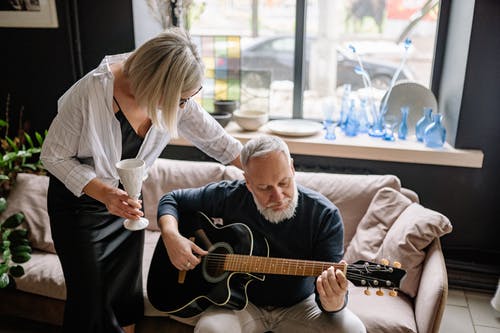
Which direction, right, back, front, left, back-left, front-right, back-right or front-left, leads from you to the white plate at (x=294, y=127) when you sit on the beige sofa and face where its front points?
back

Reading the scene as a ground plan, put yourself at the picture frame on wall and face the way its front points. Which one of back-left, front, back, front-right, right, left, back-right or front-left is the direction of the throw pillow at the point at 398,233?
front-left

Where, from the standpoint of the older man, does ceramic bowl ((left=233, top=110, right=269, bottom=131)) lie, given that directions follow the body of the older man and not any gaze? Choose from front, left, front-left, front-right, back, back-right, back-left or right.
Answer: back

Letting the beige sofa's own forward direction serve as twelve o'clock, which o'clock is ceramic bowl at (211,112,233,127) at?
The ceramic bowl is roughly at 5 o'clock from the beige sofa.

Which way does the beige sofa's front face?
toward the camera

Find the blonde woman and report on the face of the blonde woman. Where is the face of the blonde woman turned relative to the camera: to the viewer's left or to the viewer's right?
to the viewer's right

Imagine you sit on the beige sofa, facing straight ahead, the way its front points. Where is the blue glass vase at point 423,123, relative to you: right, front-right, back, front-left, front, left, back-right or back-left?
back-left

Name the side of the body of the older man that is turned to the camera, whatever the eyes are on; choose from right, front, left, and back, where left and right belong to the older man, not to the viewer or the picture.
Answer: front

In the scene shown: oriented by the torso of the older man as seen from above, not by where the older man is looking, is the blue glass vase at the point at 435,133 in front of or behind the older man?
behind

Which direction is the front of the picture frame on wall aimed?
toward the camera

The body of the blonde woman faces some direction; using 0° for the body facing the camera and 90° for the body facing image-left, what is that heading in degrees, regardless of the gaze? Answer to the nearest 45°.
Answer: approximately 315°

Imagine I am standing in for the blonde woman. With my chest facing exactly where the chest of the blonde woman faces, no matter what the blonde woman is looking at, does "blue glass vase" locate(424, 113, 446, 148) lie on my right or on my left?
on my left
